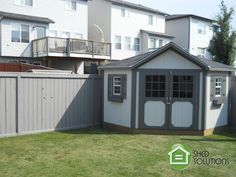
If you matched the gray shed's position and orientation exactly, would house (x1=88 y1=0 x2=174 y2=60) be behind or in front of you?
behind

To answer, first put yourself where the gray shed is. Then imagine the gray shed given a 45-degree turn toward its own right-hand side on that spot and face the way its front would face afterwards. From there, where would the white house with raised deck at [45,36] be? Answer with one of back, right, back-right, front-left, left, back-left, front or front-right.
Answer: right

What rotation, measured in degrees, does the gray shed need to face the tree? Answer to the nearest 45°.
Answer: approximately 180°

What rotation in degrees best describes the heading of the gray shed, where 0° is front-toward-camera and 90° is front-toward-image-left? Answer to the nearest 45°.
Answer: approximately 0°

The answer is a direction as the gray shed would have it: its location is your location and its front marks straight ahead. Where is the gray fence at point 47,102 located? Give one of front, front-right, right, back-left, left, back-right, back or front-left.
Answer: right

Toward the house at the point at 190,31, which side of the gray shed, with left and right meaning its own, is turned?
back

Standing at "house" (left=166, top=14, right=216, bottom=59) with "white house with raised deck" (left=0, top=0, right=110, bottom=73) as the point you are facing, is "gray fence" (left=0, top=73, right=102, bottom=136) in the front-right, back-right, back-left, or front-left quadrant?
front-left

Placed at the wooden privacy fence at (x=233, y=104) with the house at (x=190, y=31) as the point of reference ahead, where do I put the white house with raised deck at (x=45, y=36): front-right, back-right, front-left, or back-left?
front-left
